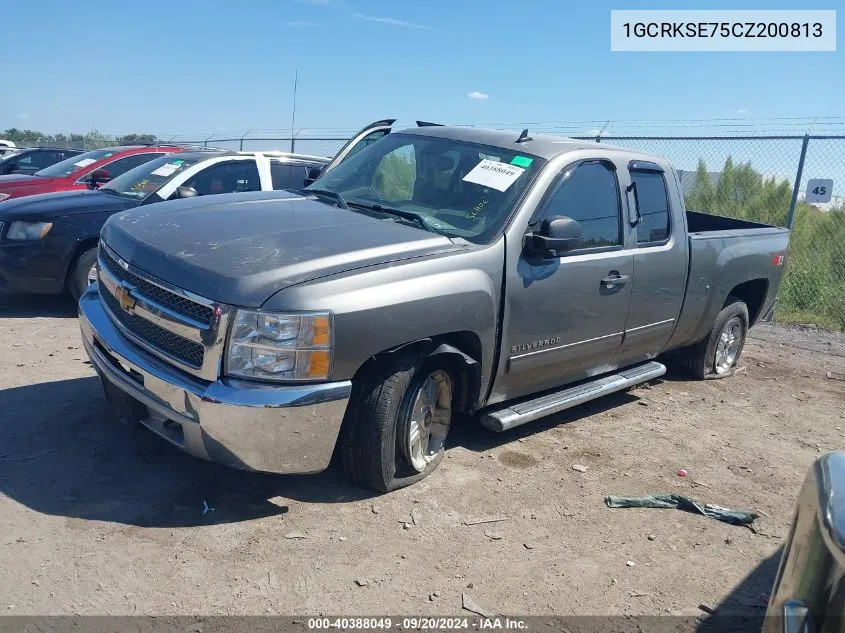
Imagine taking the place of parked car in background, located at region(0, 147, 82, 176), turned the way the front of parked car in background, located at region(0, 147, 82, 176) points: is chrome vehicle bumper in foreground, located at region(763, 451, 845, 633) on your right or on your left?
on your left

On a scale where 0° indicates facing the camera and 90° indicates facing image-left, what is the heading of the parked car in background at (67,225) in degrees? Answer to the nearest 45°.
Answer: approximately 45°

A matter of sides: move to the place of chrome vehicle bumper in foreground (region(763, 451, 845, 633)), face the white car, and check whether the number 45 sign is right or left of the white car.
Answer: right

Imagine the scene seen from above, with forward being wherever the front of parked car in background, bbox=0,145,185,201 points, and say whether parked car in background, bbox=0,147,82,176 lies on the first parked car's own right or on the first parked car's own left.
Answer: on the first parked car's own right

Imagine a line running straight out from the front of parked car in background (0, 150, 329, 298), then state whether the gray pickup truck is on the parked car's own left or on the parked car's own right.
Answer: on the parked car's own left

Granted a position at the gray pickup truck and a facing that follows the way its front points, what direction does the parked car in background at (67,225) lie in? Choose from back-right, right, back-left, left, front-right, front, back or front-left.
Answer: right

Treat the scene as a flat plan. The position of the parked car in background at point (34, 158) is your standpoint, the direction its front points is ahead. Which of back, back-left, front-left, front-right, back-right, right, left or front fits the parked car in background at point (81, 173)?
front-left

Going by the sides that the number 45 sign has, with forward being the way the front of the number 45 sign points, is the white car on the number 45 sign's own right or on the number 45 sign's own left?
on the number 45 sign's own right
